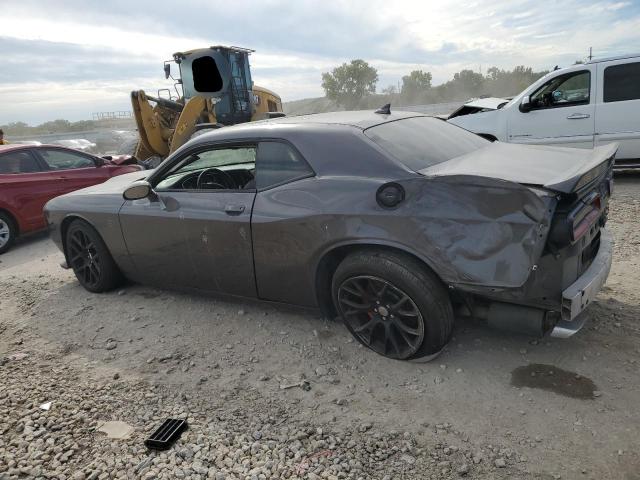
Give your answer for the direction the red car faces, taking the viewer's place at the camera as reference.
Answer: facing away from the viewer and to the right of the viewer

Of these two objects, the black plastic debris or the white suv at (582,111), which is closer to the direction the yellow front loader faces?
the black plastic debris

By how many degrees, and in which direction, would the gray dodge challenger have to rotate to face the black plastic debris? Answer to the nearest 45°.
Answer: approximately 90° to its left

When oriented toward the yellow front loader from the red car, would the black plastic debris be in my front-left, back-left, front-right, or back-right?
back-right

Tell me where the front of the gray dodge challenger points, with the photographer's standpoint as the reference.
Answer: facing away from the viewer and to the left of the viewer

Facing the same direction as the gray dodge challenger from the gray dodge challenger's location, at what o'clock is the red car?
The red car is roughly at 12 o'clock from the gray dodge challenger.

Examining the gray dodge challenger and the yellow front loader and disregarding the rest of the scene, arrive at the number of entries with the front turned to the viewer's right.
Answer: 0

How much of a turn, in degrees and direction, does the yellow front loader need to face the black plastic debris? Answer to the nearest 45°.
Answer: approximately 45° to its left

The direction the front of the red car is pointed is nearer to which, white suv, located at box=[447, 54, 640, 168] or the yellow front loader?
the yellow front loader

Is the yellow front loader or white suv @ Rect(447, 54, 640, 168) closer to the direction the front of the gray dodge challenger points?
the yellow front loader
